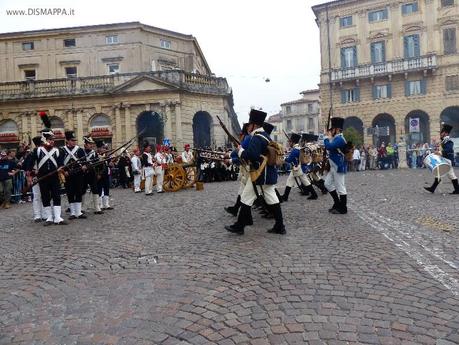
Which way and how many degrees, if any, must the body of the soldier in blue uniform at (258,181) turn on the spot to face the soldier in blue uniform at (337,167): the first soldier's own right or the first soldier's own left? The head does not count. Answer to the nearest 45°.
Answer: approximately 135° to the first soldier's own right

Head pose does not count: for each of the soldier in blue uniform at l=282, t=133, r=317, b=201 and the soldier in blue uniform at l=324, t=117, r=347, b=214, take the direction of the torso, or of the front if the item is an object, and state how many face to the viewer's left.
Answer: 2

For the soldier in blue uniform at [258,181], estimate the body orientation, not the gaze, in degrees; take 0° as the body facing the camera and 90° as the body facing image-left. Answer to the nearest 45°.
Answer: approximately 90°

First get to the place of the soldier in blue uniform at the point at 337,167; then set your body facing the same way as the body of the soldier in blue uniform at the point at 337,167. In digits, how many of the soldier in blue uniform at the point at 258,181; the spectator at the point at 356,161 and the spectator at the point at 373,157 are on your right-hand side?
2

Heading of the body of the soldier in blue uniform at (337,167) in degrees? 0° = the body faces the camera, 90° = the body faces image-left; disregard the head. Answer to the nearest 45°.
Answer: approximately 90°

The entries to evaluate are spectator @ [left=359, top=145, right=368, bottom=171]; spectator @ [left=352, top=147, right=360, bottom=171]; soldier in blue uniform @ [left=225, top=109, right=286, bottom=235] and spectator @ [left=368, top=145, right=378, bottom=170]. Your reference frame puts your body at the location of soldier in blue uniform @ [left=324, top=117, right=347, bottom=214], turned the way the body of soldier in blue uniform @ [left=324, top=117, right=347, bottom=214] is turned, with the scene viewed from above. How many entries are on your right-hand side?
3

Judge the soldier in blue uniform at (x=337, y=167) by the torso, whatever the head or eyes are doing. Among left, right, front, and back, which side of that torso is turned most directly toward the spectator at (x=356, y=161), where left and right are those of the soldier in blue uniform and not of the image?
right

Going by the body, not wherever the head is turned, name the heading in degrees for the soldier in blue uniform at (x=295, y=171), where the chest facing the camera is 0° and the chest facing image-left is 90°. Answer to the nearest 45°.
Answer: approximately 90°

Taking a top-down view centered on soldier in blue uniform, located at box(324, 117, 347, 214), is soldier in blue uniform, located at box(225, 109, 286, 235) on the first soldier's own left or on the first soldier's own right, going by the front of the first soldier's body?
on the first soldier's own left

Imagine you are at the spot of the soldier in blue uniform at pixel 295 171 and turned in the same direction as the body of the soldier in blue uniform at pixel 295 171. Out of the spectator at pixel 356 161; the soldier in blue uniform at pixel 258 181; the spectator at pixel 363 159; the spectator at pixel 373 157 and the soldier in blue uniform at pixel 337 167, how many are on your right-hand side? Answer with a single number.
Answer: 3
